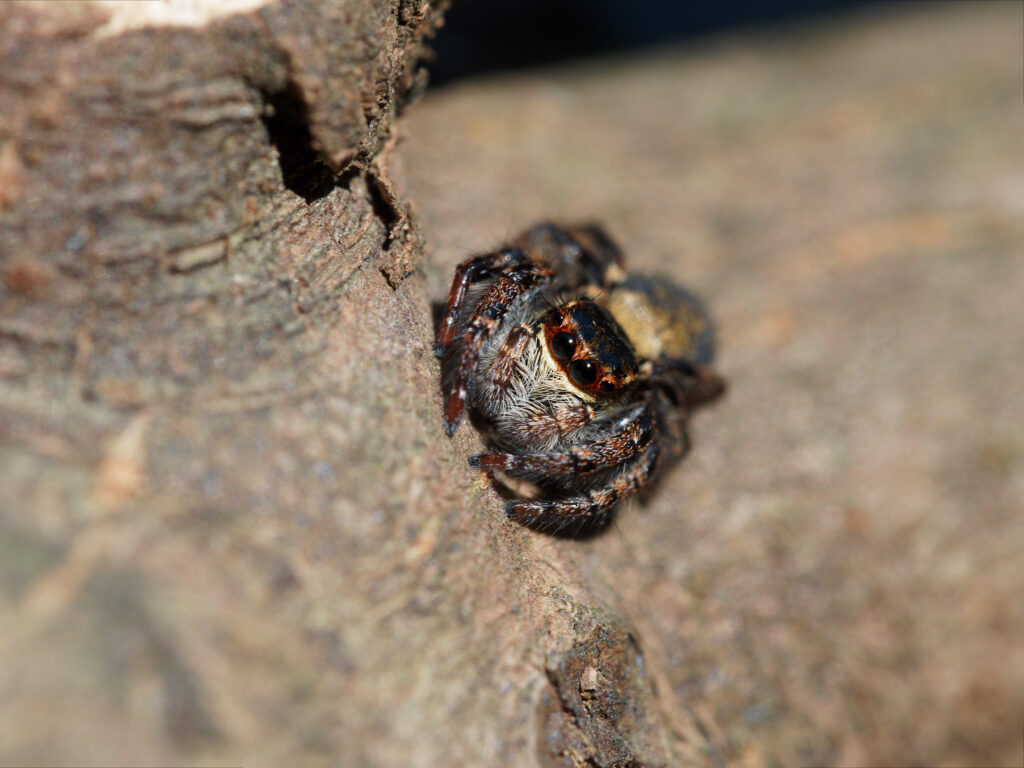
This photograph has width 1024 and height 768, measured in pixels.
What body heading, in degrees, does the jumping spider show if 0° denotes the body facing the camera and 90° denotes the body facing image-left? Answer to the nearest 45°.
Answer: approximately 45°
